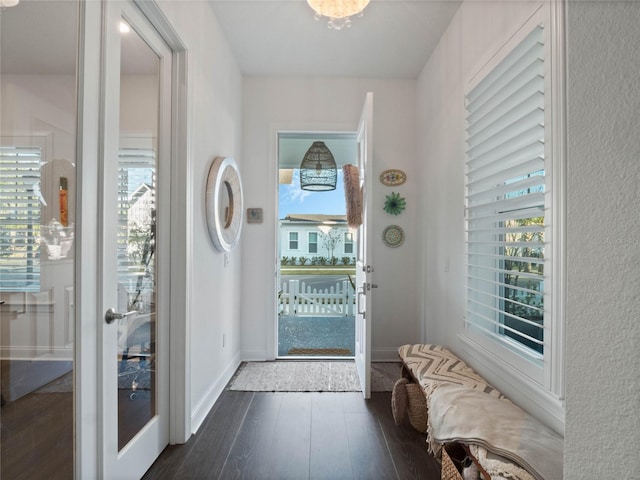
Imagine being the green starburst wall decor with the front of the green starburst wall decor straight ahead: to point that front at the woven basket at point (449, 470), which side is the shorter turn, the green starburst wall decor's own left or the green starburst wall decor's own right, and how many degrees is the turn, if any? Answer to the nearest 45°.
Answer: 0° — it already faces it

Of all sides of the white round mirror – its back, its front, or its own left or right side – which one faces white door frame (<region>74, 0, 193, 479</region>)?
right

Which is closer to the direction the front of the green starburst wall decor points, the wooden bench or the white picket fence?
the wooden bench

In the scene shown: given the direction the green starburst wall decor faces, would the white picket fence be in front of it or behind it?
behind

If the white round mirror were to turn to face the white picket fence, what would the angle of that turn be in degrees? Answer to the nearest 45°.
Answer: approximately 45° to its left

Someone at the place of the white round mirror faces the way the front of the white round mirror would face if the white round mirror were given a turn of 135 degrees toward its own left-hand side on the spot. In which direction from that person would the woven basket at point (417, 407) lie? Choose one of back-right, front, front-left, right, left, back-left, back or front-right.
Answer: back

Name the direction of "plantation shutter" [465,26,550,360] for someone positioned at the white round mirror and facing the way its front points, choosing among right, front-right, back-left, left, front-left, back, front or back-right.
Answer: front-right

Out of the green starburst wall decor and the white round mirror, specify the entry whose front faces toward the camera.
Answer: the green starburst wall decor

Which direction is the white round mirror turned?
to the viewer's right

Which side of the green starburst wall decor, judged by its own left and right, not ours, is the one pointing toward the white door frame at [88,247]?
front

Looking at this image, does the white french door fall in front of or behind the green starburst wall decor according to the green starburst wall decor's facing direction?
in front

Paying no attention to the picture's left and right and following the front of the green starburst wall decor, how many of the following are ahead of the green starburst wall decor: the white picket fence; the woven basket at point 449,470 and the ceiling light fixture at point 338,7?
2

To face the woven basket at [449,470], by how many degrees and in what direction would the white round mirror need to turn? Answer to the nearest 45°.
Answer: approximately 45° to its right

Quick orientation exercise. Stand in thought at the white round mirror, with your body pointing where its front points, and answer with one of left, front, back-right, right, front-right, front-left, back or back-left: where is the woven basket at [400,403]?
front-right

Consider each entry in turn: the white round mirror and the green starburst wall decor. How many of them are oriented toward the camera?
1

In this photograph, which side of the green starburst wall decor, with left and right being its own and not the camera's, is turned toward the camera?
front
